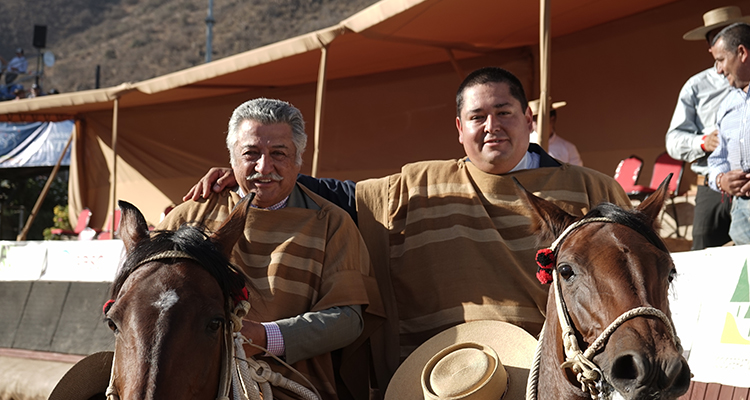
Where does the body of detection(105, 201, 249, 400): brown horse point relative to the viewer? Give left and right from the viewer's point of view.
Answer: facing the viewer

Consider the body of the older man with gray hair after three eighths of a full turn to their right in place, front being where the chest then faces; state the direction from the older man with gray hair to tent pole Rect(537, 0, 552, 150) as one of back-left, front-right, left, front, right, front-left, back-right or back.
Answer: right

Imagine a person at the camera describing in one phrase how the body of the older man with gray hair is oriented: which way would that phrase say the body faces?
toward the camera

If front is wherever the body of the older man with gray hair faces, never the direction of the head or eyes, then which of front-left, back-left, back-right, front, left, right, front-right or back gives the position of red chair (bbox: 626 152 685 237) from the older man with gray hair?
back-left

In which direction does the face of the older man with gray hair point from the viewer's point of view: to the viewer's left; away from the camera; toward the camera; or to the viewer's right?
toward the camera

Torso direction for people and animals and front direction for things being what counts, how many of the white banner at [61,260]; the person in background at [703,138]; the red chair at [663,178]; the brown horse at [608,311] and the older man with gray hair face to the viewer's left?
1

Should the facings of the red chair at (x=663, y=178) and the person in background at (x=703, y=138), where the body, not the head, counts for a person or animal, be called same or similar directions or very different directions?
very different directions
